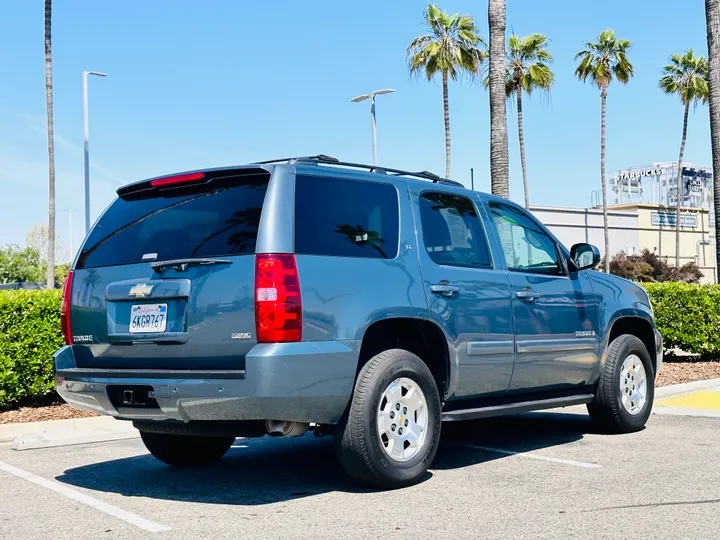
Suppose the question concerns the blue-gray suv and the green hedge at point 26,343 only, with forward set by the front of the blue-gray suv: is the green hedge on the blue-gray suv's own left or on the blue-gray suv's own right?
on the blue-gray suv's own left

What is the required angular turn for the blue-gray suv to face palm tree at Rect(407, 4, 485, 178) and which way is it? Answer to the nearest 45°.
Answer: approximately 45° to its left

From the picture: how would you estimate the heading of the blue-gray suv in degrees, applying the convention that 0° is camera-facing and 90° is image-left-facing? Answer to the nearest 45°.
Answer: approximately 225°

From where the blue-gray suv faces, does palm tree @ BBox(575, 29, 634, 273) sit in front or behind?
in front

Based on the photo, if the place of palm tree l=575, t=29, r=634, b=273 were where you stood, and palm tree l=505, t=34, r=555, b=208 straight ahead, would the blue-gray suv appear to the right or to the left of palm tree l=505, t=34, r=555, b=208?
left

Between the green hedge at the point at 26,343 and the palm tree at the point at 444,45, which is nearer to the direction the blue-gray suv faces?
the palm tree

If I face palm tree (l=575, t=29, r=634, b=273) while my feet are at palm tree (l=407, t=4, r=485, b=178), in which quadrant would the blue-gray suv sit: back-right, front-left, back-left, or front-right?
back-right

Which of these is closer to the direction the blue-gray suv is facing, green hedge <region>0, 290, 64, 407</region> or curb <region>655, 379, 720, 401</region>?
the curb

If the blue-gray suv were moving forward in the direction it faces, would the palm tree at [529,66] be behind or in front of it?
in front

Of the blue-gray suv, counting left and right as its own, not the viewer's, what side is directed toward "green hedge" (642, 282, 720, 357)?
front

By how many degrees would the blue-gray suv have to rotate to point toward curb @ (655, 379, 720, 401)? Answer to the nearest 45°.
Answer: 0° — it already faces it

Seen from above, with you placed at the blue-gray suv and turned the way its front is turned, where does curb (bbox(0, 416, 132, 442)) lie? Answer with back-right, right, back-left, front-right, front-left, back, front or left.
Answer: left

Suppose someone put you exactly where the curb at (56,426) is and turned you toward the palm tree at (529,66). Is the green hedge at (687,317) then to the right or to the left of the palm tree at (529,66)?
right
